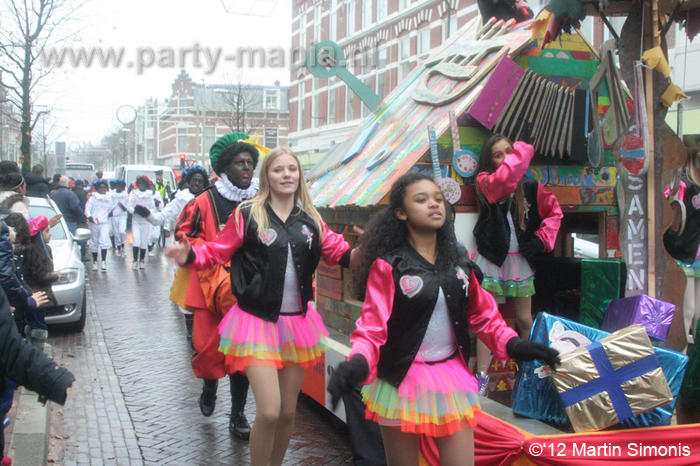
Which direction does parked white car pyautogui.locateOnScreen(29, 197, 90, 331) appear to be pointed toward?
toward the camera

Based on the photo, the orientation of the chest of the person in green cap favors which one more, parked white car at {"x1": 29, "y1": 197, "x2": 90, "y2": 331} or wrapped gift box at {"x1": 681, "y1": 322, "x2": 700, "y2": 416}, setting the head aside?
the wrapped gift box

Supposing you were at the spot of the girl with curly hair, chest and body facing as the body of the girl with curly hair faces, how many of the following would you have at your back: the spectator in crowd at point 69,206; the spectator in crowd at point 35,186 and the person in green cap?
3

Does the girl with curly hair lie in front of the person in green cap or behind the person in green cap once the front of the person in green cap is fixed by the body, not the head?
in front

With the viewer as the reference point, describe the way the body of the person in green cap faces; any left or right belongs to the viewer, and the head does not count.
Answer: facing the viewer and to the right of the viewer

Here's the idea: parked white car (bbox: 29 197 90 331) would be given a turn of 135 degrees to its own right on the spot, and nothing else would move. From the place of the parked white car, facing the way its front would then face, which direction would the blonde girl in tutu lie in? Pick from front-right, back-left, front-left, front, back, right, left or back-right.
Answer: back-left

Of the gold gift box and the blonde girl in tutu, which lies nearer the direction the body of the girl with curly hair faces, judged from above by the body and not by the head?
the gold gift box

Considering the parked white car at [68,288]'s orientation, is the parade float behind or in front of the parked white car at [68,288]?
in front

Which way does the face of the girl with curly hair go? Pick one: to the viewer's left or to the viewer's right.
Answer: to the viewer's right

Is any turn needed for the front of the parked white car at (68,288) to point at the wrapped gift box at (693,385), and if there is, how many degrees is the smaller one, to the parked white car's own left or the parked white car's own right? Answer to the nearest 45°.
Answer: approximately 45° to the parked white car's own left

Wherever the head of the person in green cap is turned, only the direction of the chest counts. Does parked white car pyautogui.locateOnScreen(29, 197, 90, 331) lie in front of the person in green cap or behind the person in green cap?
behind

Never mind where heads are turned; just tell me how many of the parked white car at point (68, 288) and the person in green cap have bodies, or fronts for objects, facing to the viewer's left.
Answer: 0

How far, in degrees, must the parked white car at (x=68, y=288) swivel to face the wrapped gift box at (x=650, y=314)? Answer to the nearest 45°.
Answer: approximately 45° to its left

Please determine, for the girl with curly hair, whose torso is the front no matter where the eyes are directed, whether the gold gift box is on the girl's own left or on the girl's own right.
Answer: on the girl's own left
